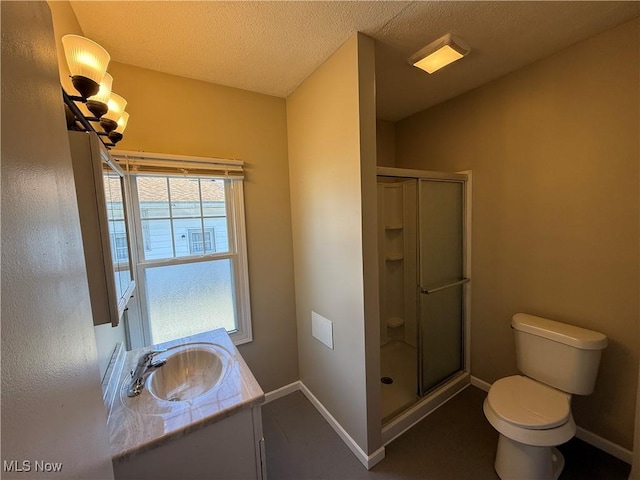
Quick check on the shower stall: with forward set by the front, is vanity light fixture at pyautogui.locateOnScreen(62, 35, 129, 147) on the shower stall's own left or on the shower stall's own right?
on the shower stall's own right

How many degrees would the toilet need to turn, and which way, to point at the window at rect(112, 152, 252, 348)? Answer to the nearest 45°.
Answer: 0° — it already faces it

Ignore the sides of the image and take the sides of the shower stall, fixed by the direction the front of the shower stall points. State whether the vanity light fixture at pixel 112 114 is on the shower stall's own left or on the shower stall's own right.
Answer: on the shower stall's own right

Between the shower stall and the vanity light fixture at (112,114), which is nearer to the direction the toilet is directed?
the vanity light fixture
